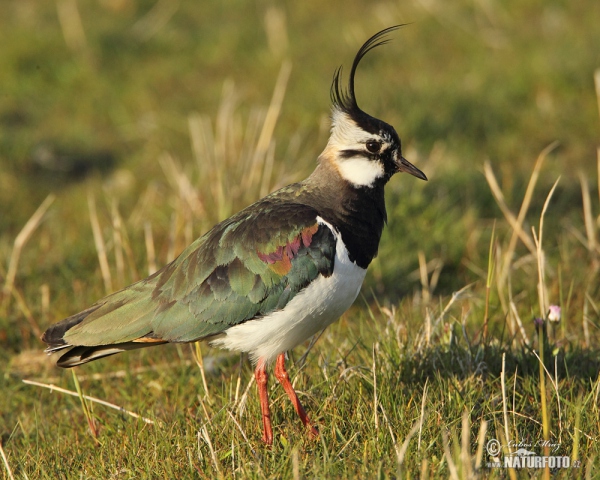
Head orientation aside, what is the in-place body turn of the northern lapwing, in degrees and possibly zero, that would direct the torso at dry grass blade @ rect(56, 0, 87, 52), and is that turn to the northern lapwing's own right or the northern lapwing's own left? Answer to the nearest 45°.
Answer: approximately 90° to the northern lapwing's own left

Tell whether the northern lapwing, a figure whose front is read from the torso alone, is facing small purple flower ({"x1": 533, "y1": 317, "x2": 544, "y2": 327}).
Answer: yes

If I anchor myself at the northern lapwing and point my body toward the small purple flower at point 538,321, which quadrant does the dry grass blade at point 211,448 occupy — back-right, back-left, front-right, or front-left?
back-right

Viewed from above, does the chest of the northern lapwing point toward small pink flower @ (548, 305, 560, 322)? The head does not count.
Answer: yes

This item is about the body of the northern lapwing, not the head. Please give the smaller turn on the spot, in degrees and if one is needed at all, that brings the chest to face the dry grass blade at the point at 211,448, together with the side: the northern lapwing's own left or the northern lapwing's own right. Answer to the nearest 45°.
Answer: approximately 135° to the northern lapwing's own right

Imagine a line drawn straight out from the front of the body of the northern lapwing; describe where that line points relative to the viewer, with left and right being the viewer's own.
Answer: facing to the right of the viewer

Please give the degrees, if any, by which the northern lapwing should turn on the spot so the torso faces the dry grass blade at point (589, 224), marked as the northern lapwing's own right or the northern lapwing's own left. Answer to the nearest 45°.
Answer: approximately 45° to the northern lapwing's own left
